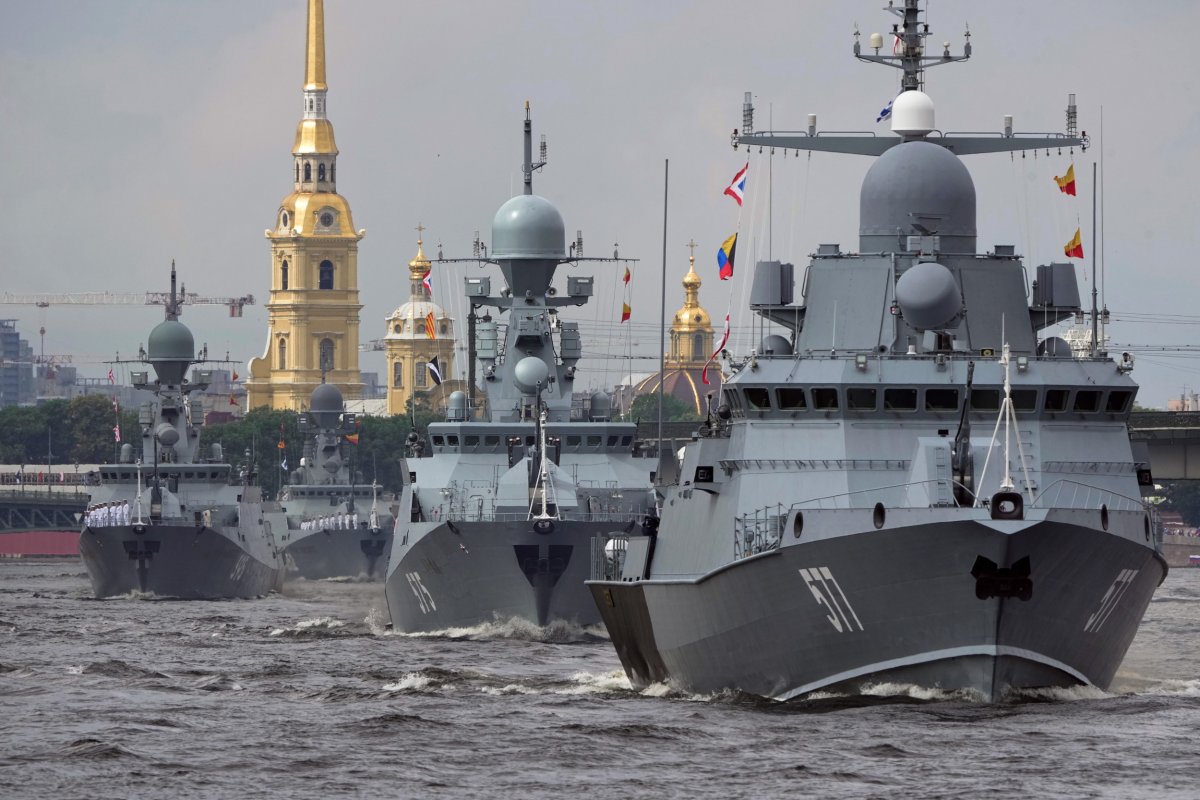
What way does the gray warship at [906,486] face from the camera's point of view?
toward the camera
